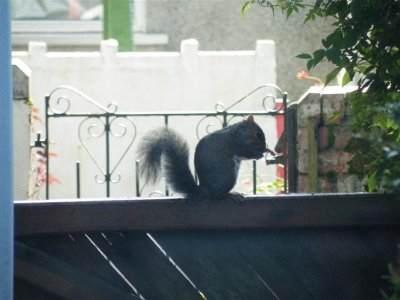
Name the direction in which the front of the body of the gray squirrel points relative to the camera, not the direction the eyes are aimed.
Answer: to the viewer's right

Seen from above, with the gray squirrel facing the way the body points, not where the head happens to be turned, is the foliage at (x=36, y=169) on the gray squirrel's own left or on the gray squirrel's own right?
on the gray squirrel's own left

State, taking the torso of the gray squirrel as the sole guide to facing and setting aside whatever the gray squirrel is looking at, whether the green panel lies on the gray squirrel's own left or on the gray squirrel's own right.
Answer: on the gray squirrel's own left
